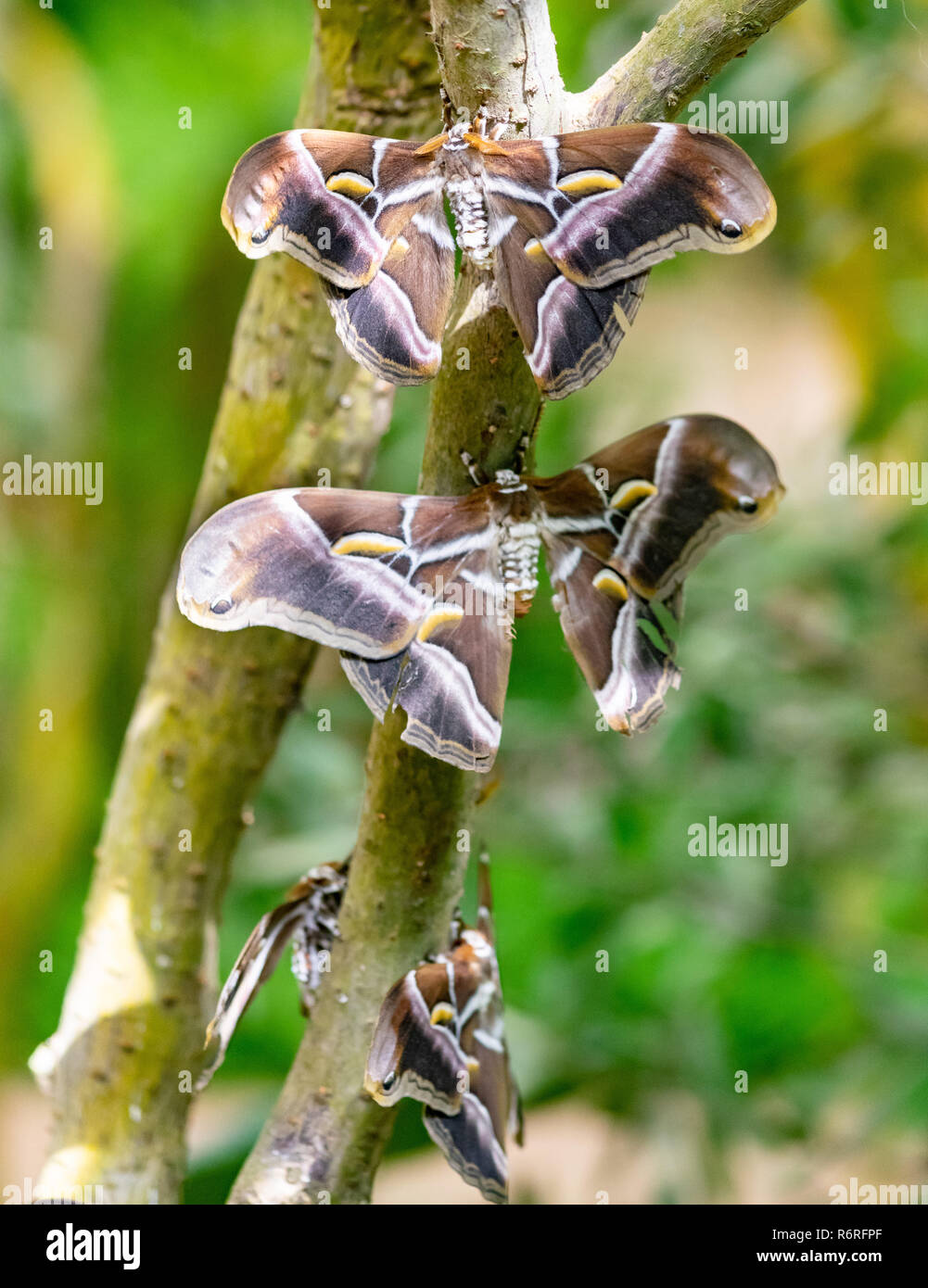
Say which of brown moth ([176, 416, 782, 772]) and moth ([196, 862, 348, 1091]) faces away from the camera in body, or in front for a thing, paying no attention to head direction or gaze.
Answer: the brown moth

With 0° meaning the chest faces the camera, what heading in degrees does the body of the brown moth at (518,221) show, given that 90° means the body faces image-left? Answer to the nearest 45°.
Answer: approximately 180°

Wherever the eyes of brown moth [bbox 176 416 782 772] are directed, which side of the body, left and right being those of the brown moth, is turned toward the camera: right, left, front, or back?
back

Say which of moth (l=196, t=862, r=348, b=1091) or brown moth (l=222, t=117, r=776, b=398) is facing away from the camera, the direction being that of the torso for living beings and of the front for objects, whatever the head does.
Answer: the brown moth

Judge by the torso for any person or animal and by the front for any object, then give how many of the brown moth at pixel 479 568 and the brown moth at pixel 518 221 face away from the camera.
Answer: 2
